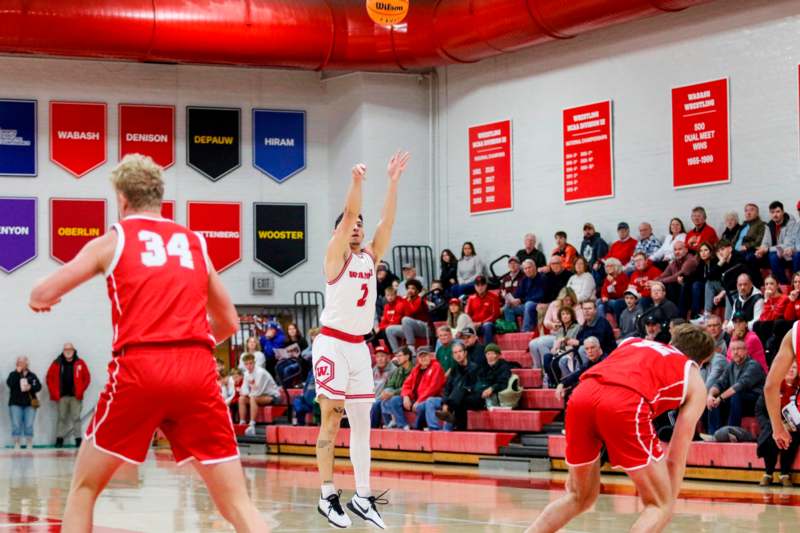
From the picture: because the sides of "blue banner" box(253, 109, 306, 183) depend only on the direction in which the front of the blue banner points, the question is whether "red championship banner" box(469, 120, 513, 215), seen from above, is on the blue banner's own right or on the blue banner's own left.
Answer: on the blue banner's own left

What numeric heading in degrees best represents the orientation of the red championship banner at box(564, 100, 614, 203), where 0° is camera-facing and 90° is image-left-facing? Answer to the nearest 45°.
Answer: approximately 45°

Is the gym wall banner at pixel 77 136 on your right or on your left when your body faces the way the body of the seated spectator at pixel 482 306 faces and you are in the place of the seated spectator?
on your right

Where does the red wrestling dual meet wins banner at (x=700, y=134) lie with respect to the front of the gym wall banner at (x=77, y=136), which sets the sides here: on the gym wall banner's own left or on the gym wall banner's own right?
on the gym wall banner's own left

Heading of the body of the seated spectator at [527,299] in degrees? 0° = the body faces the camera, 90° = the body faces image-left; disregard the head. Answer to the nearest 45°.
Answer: approximately 45°

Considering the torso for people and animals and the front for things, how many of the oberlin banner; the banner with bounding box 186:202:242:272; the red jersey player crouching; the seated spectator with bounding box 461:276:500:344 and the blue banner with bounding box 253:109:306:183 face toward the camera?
4

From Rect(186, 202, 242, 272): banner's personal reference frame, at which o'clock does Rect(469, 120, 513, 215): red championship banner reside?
The red championship banner is roughly at 10 o'clock from the banner.

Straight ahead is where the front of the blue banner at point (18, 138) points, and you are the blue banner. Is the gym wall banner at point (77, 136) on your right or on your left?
on your left
